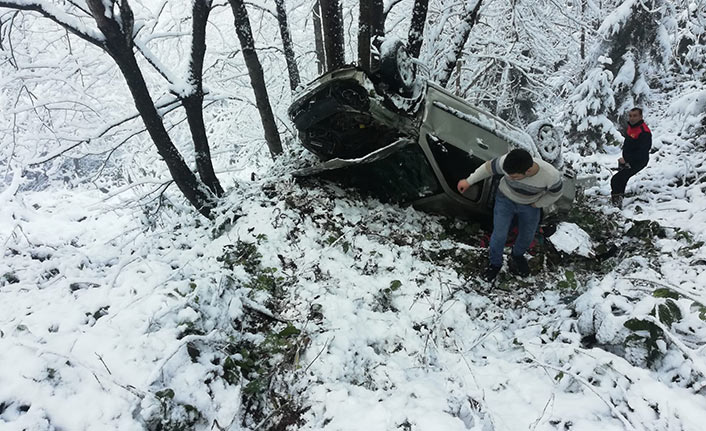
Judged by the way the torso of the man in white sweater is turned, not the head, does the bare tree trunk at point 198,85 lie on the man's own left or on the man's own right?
on the man's own right

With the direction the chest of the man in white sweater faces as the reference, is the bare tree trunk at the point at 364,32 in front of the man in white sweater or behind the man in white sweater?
behind

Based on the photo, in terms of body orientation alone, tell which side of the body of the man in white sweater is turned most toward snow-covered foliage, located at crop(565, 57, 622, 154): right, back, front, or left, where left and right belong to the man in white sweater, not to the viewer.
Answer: back
